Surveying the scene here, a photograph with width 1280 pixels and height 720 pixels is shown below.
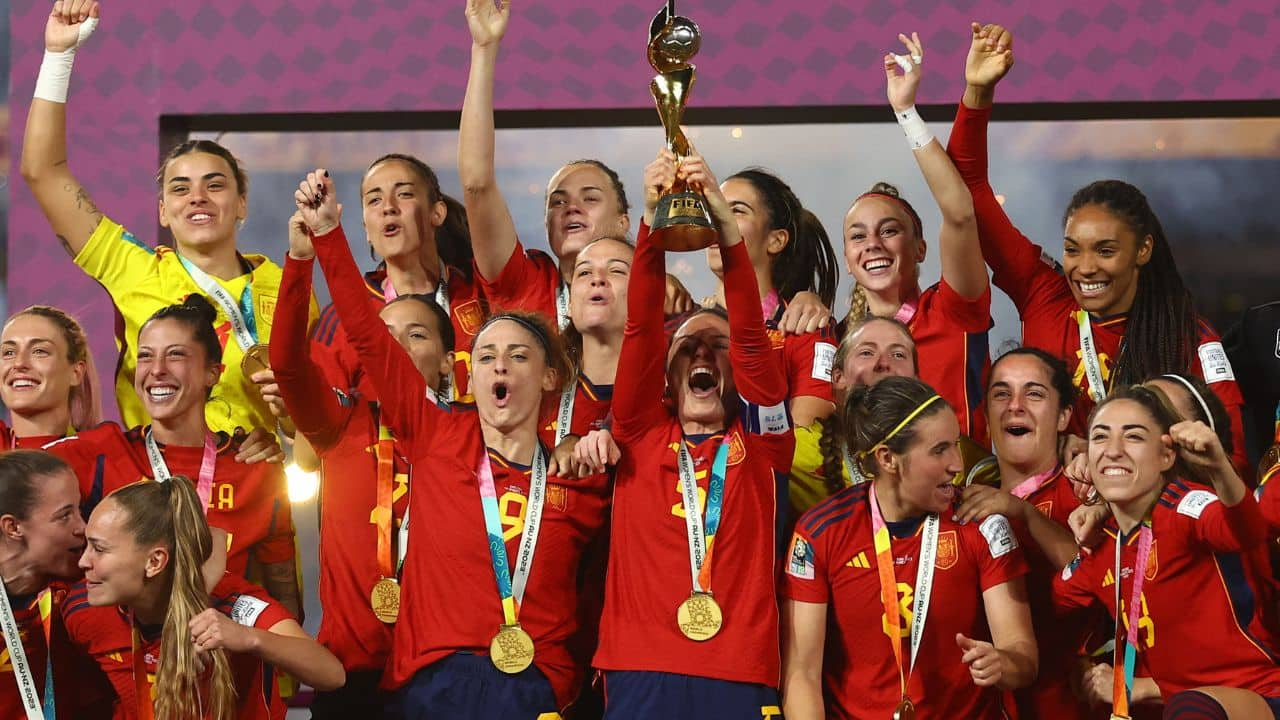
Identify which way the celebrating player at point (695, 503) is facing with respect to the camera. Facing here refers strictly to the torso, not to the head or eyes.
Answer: toward the camera

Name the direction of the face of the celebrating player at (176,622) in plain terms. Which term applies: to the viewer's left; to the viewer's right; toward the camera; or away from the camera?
to the viewer's left

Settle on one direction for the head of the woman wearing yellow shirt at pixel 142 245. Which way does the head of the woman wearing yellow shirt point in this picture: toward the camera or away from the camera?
toward the camera

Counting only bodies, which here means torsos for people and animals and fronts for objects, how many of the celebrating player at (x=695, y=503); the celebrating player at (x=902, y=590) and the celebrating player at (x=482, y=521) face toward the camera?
3

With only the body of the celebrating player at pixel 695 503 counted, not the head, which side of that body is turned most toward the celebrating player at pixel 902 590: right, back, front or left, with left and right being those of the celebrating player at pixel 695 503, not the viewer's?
left

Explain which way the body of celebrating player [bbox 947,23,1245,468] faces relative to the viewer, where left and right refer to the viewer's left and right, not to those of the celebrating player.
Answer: facing the viewer and to the left of the viewer

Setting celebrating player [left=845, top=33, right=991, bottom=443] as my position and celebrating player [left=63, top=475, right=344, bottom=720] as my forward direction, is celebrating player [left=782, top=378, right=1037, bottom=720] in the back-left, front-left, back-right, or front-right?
front-left

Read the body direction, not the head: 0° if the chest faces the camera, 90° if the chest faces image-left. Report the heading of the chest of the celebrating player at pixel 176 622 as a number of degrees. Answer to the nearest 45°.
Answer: approximately 45°

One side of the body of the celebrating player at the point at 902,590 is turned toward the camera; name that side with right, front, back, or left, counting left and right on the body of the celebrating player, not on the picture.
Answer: front

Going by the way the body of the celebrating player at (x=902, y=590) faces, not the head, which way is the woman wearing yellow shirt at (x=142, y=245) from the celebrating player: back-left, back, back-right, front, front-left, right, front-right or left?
right
